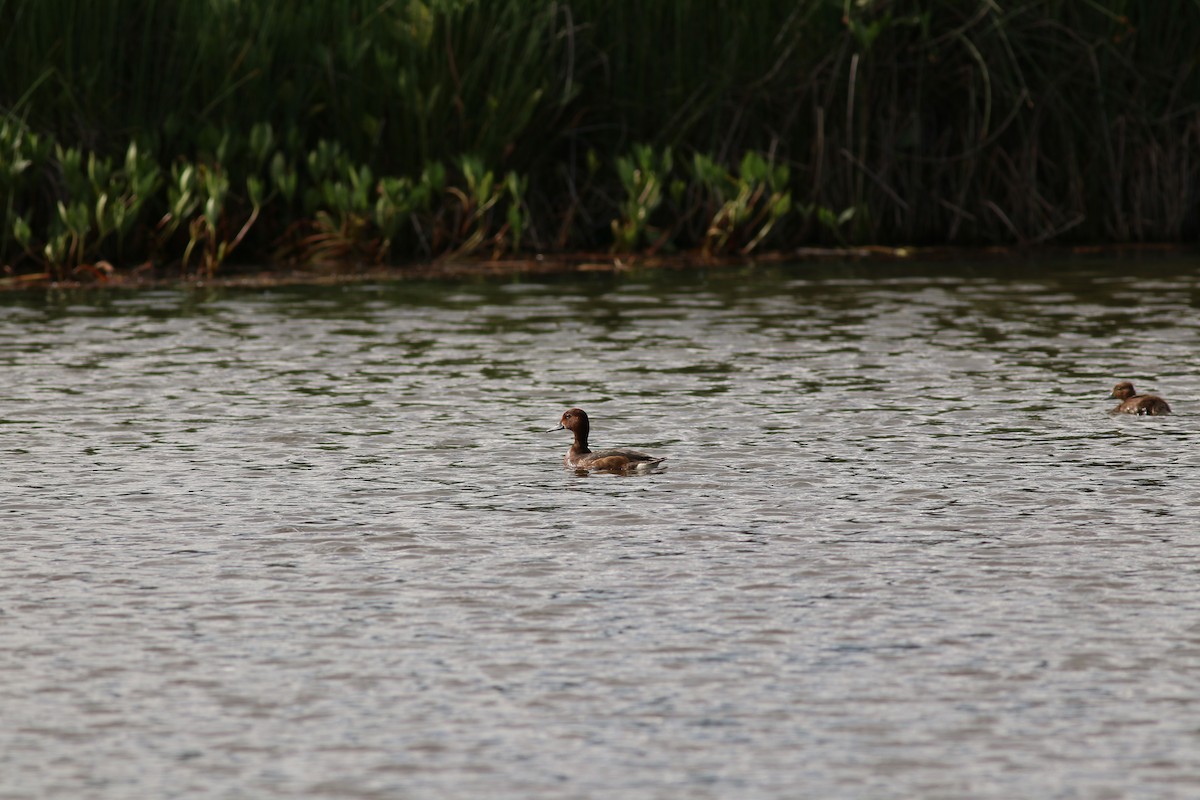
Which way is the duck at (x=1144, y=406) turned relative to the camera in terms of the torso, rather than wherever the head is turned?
to the viewer's left

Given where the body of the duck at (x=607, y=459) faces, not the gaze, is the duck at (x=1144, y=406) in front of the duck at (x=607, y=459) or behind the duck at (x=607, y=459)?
behind

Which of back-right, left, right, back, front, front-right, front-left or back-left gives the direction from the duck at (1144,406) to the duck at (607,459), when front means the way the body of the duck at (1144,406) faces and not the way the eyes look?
front-left

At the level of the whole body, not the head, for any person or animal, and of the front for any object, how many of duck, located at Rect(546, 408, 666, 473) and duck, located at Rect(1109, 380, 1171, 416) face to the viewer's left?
2

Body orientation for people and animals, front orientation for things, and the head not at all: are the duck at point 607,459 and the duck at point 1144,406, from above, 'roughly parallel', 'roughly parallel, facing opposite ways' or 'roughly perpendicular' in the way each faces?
roughly parallel

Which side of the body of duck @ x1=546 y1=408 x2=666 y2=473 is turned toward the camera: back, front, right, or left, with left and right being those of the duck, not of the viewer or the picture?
left
